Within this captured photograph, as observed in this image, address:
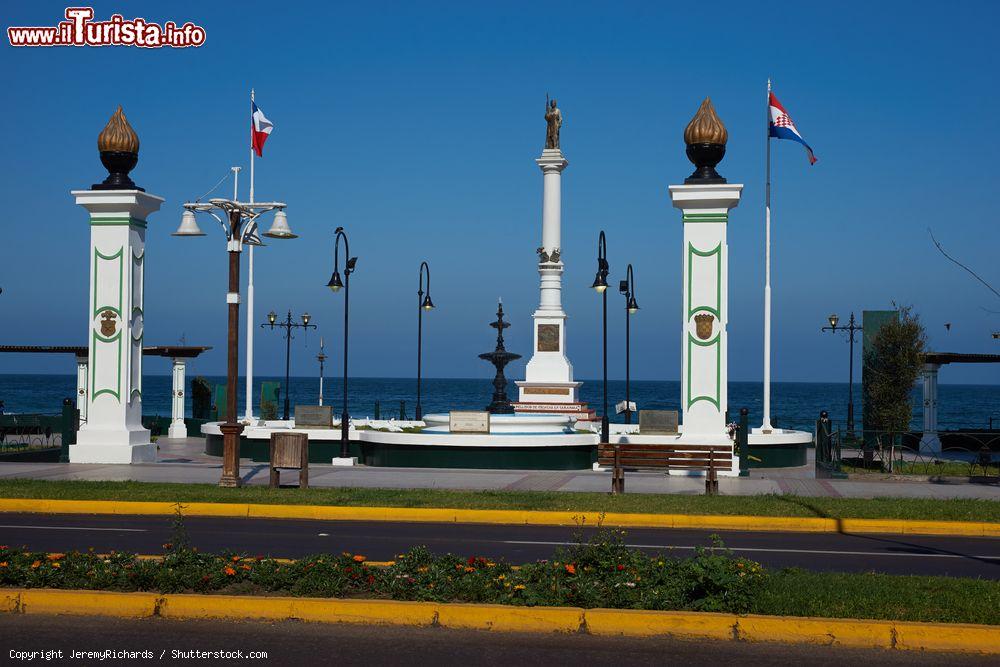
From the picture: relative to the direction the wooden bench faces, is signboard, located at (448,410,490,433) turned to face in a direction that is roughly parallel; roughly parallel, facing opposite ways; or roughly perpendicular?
roughly parallel, facing opposite ways

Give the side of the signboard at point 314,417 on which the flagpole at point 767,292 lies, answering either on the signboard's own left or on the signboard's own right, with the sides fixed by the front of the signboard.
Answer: on the signboard's own left

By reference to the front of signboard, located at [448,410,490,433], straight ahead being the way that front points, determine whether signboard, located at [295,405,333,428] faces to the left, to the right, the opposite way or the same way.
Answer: the same way

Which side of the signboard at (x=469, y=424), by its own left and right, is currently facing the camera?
front

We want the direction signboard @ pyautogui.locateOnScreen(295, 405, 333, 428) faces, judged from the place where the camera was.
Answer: facing the viewer

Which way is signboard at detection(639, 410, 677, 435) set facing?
toward the camera

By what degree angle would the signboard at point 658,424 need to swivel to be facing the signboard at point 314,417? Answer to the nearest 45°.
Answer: approximately 90° to its right

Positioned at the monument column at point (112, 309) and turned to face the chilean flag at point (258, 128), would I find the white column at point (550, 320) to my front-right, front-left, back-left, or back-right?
front-right

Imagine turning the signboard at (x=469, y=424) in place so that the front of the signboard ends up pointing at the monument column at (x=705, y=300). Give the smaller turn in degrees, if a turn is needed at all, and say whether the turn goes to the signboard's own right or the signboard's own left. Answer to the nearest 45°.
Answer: approximately 45° to the signboard's own left

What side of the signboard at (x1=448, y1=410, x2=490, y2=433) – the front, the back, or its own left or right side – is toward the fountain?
back

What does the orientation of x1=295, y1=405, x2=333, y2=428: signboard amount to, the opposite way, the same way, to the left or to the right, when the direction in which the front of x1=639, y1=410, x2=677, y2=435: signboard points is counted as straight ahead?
the same way

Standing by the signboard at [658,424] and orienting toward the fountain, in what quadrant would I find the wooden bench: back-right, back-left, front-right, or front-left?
back-left

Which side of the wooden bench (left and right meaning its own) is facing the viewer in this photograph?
back
